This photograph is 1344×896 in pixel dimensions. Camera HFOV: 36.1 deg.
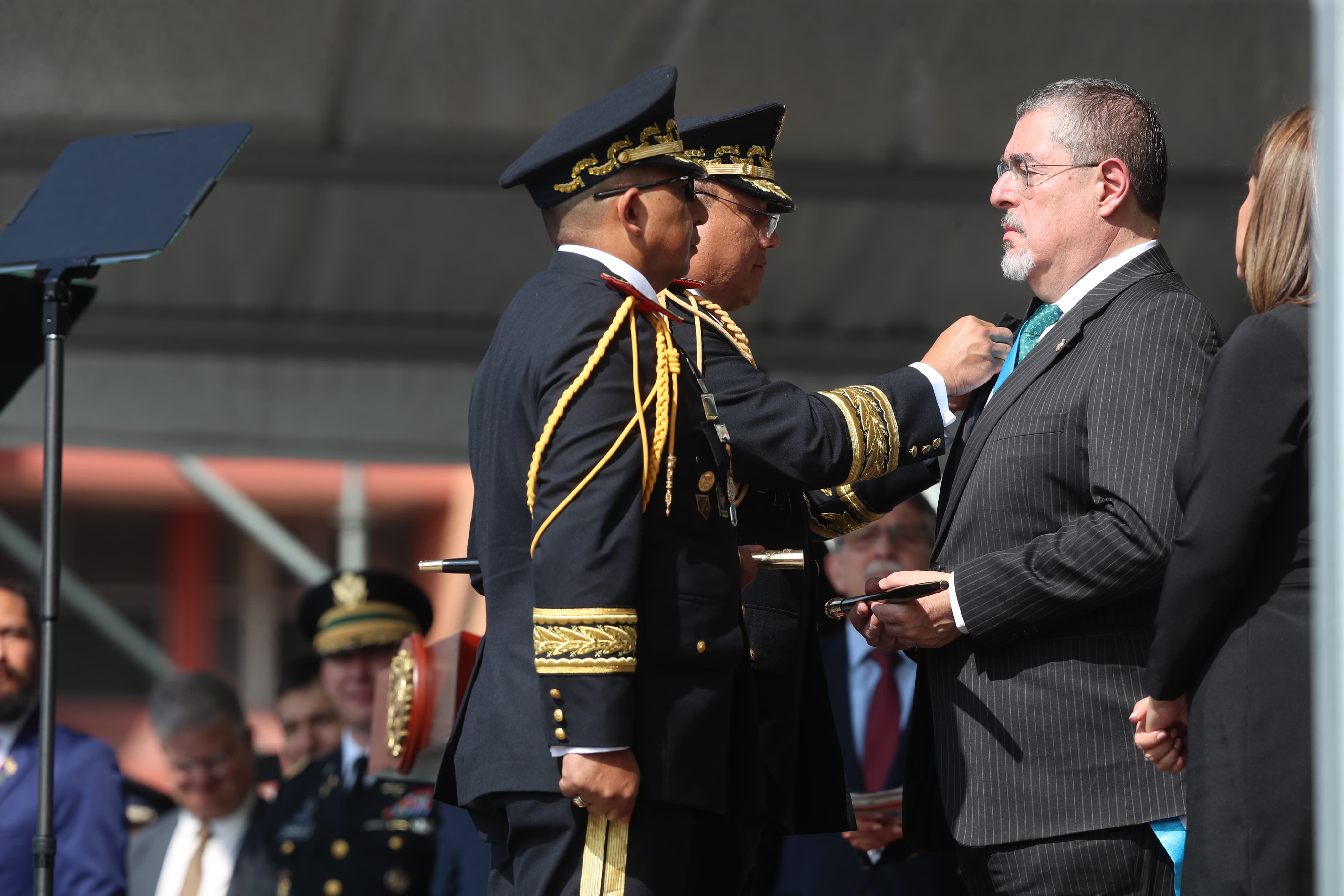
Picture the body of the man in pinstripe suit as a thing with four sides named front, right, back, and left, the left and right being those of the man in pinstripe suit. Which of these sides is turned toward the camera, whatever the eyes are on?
left

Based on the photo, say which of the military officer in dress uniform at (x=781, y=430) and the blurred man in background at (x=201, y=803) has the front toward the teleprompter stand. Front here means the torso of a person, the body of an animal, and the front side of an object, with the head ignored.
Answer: the blurred man in background

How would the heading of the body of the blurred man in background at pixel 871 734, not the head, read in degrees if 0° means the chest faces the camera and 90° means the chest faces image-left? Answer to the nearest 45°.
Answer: approximately 0°

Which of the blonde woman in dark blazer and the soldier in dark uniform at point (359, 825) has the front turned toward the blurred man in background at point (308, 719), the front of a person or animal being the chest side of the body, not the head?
the blonde woman in dark blazer

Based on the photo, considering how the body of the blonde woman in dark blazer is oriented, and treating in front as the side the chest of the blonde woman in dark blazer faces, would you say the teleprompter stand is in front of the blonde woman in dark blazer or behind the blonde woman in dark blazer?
in front

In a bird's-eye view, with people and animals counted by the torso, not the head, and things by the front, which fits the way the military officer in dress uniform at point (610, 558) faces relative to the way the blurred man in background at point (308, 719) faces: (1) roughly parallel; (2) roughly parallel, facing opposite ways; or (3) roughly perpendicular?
roughly perpendicular

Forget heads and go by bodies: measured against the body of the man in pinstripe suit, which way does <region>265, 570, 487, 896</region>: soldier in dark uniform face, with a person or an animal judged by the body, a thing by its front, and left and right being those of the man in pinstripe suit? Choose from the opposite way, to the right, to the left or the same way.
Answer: to the left

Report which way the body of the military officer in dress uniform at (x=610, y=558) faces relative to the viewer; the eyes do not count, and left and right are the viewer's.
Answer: facing to the right of the viewer

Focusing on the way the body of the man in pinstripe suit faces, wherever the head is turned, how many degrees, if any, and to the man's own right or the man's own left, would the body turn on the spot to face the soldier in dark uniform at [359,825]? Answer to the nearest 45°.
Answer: approximately 45° to the man's own right
